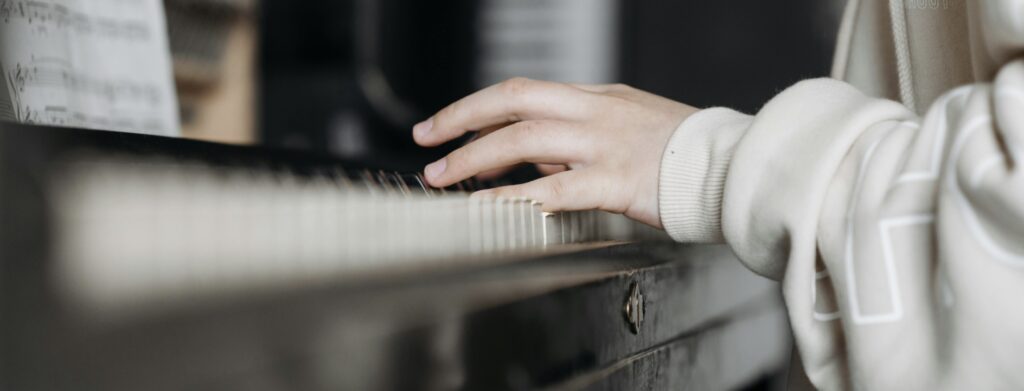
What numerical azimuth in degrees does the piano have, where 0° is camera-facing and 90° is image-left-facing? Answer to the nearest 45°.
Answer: approximately 315°
